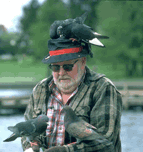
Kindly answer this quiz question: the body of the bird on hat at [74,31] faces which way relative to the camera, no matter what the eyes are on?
to the viewer's left

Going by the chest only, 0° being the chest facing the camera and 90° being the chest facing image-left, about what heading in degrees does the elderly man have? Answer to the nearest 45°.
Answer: approximately 45°

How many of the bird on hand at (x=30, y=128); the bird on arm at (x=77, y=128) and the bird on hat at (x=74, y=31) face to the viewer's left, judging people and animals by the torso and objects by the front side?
2

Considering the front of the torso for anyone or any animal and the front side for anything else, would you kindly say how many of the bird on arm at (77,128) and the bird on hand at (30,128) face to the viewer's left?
1

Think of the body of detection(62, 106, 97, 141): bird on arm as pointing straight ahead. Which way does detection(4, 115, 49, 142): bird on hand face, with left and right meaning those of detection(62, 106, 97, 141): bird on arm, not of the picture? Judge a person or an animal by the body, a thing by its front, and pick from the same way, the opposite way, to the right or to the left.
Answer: the opposite way
